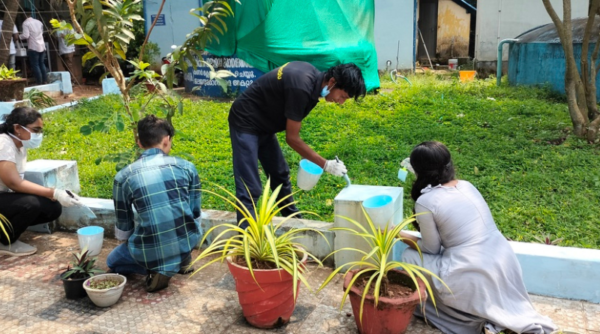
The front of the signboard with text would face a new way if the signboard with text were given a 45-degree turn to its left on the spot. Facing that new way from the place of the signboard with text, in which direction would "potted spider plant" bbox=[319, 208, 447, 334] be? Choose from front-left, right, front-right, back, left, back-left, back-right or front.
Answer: front-right

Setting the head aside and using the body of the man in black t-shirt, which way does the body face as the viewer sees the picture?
to the viewer's right

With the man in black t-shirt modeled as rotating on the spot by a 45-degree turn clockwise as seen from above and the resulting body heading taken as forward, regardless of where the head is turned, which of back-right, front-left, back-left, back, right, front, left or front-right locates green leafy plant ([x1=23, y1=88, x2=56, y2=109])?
back

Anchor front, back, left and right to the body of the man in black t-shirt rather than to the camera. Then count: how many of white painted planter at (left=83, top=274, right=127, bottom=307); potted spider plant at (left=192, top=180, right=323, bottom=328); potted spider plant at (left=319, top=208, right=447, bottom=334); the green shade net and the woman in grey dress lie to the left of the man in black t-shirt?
1

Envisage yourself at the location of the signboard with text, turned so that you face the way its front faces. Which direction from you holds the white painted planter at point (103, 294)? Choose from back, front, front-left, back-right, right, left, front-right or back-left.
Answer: front

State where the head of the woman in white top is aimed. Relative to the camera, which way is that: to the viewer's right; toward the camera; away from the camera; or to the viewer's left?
to the viewer's right

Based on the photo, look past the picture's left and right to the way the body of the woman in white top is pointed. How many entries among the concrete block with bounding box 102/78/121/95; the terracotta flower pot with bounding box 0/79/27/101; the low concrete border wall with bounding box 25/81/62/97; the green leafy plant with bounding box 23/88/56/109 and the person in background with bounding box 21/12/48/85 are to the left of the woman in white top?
5

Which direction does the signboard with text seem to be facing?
toward the camera

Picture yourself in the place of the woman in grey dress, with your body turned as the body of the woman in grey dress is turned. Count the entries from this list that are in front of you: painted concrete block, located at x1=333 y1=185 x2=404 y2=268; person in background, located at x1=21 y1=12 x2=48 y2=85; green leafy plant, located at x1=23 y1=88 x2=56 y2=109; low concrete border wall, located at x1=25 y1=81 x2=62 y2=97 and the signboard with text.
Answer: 5

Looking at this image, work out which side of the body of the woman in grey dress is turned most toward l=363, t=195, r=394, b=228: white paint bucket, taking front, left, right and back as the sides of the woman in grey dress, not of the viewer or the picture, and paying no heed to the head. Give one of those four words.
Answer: front

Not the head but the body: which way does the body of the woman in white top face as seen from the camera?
to the viewer's right

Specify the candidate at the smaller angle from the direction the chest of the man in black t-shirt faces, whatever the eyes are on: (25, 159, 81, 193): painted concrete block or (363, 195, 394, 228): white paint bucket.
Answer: the white paint bucket

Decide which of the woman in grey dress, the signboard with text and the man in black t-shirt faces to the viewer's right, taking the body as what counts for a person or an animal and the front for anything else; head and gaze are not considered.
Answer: the man in black t-shirt

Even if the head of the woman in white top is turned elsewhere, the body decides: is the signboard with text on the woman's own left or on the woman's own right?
on the woman's own left

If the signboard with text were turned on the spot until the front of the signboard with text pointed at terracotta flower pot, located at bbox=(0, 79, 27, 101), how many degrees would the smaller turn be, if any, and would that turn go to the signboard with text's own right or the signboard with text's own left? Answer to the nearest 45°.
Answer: approximately 90° to the signboard with text's own right

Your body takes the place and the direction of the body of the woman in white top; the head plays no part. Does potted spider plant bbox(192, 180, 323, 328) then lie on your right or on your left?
on your right

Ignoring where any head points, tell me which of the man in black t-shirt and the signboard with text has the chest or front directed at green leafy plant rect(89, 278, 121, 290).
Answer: the signboard with text

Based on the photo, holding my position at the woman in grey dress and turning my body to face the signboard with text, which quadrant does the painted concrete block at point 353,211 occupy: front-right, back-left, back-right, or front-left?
front-left

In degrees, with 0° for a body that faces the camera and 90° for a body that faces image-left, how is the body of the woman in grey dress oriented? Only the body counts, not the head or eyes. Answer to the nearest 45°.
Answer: approximately 135°

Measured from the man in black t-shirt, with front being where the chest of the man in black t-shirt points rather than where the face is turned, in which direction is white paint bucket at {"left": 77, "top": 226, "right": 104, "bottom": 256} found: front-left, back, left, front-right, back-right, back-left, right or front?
back

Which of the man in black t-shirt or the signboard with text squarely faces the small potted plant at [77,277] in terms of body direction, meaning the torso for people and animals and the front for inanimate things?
the signboard with text
